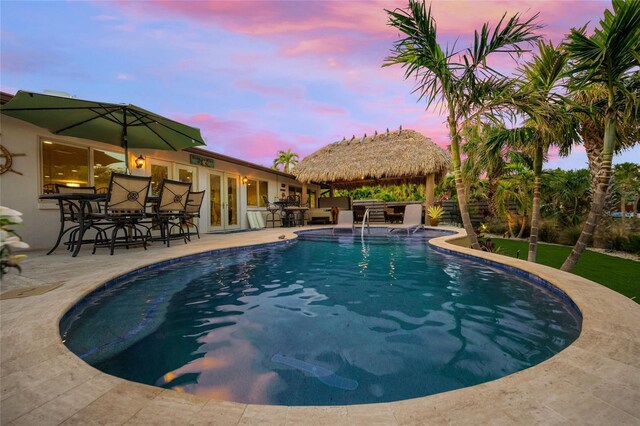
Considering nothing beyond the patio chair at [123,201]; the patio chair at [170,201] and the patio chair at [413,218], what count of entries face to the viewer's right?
0

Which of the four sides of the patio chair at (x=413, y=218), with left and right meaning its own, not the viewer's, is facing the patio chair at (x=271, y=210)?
right

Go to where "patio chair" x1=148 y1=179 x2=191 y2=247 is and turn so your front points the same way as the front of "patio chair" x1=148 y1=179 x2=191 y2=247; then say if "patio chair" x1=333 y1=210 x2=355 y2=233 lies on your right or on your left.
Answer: on your right

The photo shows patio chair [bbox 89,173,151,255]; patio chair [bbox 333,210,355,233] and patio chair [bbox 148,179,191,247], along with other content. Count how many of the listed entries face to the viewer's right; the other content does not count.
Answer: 0

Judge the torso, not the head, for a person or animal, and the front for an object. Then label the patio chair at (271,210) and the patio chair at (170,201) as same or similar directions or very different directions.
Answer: very different directions

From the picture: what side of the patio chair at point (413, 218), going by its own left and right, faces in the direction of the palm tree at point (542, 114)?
left

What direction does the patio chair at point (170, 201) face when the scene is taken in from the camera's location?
facing away from the viewer and to the left of the viewer

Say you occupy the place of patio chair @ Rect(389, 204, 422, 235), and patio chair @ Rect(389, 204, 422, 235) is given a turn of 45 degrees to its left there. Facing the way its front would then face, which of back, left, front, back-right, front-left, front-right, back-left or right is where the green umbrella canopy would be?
front-right

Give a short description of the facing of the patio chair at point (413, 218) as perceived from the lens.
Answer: facing the viewer and to the left of the viewer

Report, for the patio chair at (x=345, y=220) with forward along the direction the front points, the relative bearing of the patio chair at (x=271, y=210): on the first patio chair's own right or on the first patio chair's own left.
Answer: on the first patio chair's own right
